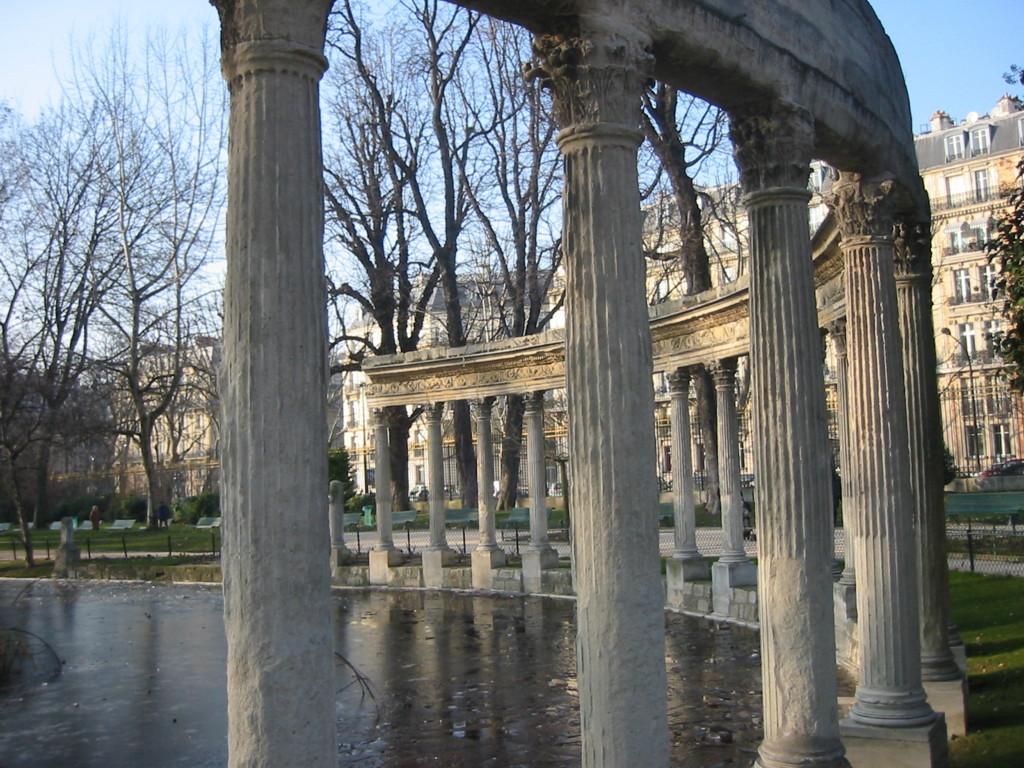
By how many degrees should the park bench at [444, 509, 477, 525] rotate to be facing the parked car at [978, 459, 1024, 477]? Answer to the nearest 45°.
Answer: approximately 135° to its left

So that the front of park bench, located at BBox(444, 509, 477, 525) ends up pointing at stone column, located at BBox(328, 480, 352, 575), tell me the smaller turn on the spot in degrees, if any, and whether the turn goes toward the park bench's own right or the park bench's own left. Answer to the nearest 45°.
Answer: approximately 45° to the park bench's own right

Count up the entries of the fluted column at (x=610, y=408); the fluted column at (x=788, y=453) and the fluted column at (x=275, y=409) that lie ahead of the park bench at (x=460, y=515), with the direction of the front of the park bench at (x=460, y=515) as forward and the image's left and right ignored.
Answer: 3

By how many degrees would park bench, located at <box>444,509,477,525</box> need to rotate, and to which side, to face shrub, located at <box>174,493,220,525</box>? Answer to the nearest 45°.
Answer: approximately 135° to its right

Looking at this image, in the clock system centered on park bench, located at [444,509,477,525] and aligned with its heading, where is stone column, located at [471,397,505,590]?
The stone column is roughly at 12 o'clock from the park bench.

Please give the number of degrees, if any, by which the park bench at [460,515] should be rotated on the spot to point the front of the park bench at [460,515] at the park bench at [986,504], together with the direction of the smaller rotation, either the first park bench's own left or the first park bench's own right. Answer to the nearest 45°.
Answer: approximately 45° to the first park bench's own left

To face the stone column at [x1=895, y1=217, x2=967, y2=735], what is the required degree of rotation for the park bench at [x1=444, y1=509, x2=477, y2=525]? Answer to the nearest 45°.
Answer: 0° — it already faces it

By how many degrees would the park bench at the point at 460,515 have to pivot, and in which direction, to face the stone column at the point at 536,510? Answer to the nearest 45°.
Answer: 0° — it already faces it
